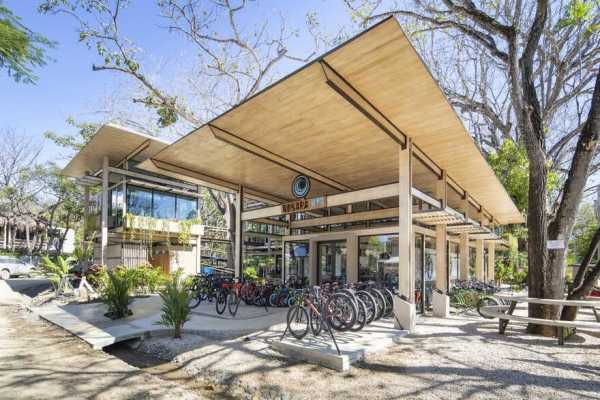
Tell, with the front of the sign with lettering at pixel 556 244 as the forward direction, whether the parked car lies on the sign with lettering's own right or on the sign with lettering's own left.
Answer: on the sign with lettering's own right

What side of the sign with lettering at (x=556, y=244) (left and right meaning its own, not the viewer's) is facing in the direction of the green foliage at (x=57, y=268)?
right

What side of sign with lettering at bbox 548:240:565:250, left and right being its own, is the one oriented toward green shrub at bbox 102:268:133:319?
right

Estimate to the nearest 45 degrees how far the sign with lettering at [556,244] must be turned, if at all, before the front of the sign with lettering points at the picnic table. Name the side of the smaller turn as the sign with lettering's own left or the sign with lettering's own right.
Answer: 0° — it already faces it

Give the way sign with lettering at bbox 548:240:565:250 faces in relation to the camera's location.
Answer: facing the viewer

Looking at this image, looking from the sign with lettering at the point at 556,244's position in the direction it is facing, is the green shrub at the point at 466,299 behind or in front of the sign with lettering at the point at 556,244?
behind
